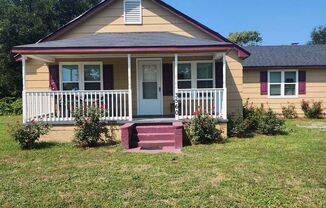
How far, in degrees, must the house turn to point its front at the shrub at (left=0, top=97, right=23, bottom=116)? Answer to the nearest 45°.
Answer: approximately 135° to its right

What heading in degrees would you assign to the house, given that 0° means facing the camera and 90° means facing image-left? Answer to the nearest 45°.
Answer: approximately 0°

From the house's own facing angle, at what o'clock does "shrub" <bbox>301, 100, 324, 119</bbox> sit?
The shrub is roughly at 8 o'clock from the house.

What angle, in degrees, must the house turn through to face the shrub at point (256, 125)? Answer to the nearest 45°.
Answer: approximately 90° to its left

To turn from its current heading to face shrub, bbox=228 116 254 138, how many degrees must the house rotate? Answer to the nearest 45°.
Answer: approximately 45° to its left

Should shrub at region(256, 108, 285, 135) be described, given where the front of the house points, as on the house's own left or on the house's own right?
on the house's own left

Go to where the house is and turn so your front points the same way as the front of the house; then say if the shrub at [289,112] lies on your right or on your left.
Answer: on your left
